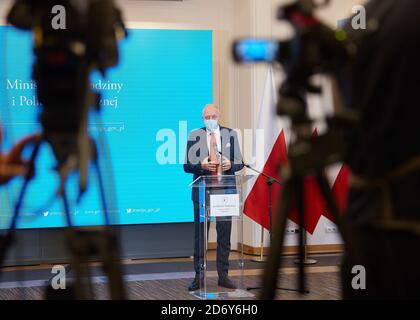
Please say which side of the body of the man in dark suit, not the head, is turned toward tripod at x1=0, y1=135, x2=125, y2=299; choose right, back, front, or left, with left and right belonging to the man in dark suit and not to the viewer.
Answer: front

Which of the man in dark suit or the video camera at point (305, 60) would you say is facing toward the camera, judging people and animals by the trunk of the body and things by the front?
the man in dark suit

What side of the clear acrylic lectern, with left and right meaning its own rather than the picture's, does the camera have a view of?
front

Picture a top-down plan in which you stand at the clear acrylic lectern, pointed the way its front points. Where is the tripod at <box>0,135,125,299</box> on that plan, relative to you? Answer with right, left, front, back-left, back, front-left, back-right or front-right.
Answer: front

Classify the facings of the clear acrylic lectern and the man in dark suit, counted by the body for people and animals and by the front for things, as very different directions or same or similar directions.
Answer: same or similar directions

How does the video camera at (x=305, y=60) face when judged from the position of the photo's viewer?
facing away from the viewer and to the left of the viewer

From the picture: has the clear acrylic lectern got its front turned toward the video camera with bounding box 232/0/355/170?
yes

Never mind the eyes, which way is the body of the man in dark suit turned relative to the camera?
toward the camera

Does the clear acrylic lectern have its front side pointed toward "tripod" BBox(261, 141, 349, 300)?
yes

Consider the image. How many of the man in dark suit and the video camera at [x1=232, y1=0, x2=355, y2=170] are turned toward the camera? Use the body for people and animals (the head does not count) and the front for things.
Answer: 1

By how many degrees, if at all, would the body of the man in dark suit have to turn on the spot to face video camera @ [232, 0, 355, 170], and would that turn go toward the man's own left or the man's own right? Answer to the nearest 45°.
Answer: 0° — they already face it

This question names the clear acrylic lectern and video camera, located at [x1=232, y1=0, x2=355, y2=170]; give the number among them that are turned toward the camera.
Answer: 1

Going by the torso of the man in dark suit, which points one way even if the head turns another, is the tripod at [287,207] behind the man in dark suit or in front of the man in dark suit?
in front

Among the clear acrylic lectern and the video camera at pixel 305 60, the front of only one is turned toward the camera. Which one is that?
the clear acrylic lectern
